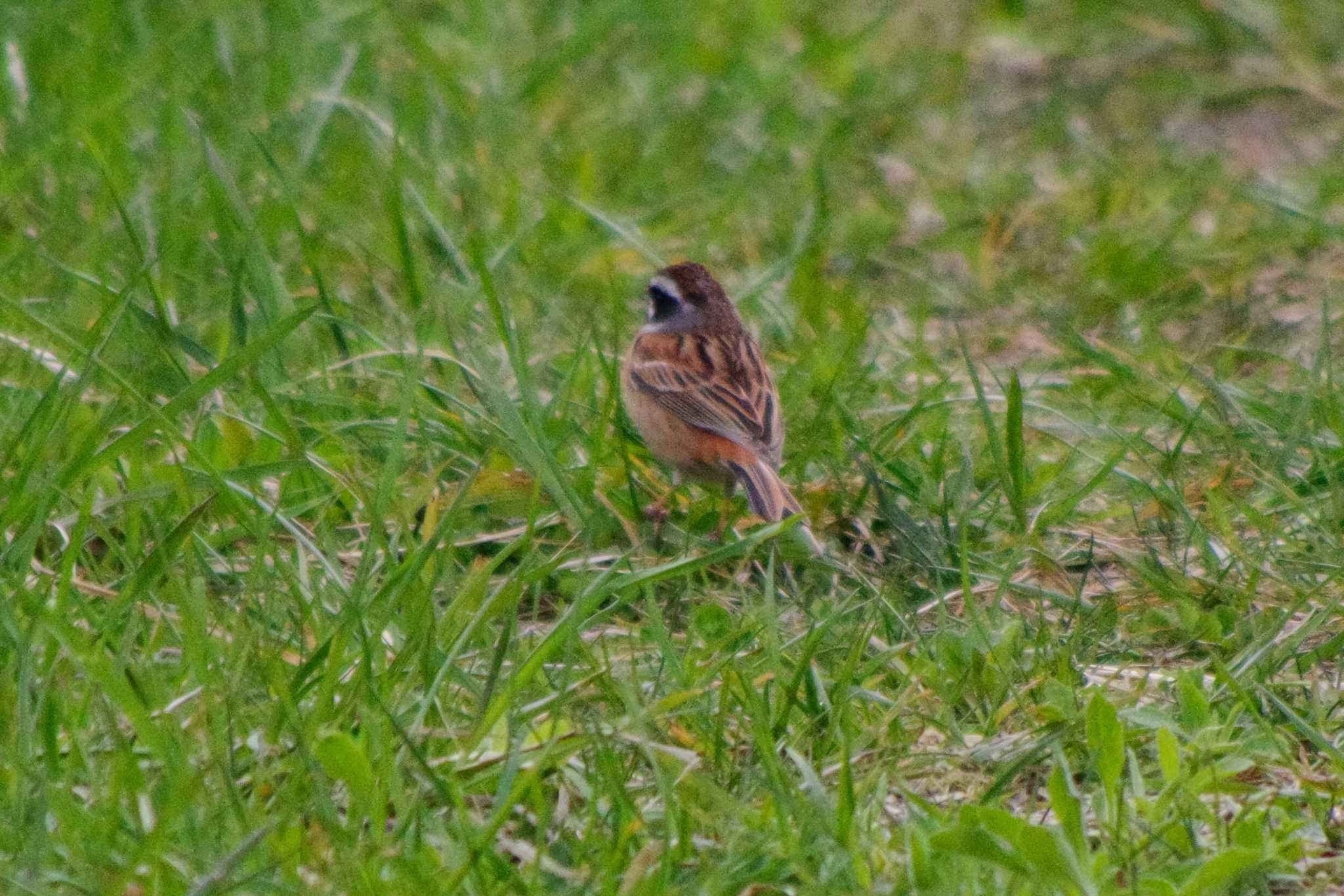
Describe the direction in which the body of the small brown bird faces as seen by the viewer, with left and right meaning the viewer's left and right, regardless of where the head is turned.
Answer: facing away from the viewer and to the left of the viewer
